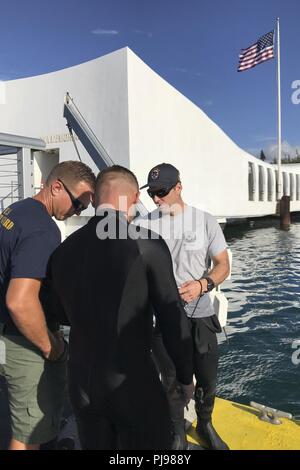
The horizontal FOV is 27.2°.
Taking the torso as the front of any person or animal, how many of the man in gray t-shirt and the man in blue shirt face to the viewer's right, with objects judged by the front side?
1

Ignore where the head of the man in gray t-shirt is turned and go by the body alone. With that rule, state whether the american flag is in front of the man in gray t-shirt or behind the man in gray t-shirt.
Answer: behind

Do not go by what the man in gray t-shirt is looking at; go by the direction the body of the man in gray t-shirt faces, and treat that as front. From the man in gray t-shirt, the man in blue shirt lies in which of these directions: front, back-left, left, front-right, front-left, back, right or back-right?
front

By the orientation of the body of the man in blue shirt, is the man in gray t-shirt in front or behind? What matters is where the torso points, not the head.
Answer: in front

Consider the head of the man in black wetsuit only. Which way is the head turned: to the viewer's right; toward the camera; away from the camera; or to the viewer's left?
away from the camera

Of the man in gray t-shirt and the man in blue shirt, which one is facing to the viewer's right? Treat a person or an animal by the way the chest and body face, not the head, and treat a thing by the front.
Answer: the man in blue shirt

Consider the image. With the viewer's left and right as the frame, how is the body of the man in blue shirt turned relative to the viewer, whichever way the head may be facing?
facing to the right of the viewer

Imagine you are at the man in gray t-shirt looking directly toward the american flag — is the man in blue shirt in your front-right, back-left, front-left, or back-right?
back-left

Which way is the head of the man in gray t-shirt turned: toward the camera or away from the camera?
toward the camera

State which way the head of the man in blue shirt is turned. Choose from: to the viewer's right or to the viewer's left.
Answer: to the viewer's right
